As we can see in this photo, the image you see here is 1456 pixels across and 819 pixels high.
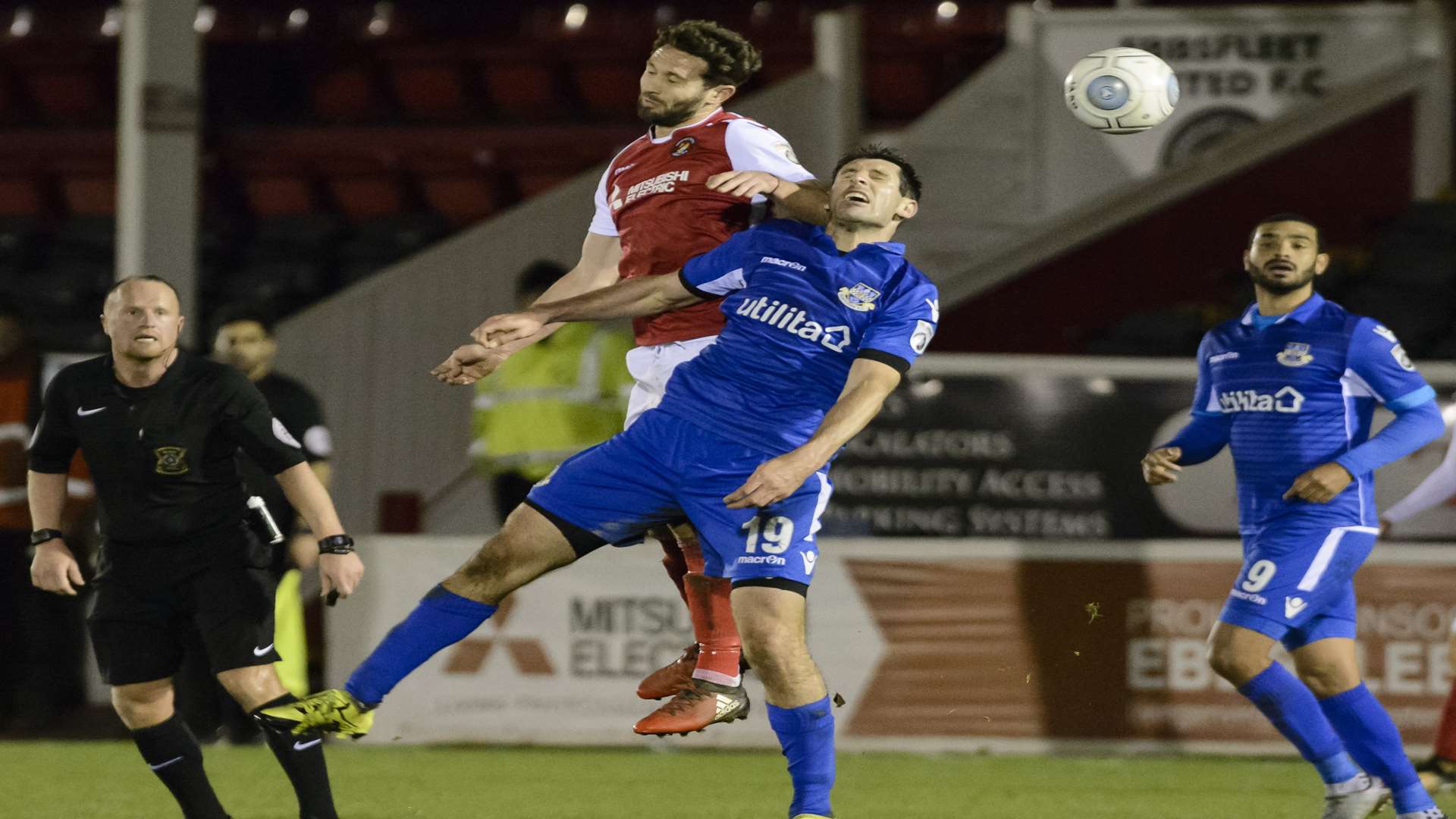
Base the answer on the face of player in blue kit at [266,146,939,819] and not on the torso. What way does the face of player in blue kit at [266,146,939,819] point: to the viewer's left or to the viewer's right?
to the viewer's left

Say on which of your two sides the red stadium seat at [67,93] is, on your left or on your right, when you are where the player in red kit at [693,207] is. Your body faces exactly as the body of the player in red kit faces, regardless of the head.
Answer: on your right

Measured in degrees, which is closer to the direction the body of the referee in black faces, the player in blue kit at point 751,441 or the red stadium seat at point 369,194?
the player in blue kit

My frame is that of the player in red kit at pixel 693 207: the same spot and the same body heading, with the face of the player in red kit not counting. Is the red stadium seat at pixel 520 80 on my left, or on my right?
on my right

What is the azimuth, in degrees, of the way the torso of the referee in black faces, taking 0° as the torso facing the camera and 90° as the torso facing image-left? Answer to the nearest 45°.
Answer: approximately 0°

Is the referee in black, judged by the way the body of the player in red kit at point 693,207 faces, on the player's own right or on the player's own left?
on the player's own right

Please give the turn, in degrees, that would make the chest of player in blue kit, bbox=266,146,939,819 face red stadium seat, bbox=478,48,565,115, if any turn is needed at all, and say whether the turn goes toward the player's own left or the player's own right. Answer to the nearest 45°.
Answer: approximately 135° to the player's own right

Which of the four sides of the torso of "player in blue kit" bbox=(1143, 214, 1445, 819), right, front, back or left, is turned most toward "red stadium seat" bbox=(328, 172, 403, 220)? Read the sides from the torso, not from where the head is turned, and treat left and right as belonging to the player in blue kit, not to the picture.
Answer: right

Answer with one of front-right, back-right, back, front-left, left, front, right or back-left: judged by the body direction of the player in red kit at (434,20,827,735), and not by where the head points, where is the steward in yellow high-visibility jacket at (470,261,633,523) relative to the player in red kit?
back-right

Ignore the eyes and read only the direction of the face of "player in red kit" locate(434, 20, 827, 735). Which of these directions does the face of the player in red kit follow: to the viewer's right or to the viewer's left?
to the viewer's left
